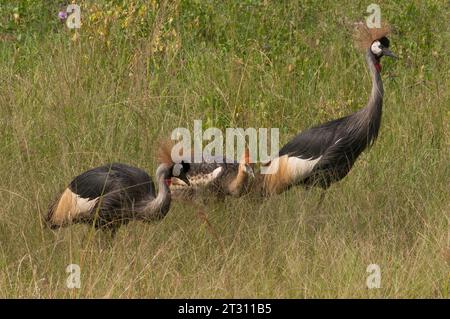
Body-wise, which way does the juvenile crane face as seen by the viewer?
to the viewer's right

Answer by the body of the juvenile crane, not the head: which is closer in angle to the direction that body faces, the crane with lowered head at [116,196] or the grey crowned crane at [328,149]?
the grey crowned crane

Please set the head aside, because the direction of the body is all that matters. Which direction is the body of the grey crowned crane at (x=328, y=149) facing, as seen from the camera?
to the viewer's right

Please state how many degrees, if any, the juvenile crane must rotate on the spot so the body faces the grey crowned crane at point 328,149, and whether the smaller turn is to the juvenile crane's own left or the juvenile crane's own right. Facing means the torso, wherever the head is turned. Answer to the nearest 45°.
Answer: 0° — it already faces it

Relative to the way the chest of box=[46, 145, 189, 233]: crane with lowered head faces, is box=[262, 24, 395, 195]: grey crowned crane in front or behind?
in front

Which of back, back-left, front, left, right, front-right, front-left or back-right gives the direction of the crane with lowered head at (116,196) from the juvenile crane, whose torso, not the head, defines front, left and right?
back-right

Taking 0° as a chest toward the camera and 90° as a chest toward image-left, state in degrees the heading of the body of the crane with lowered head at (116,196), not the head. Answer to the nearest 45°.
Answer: approximately 270°
